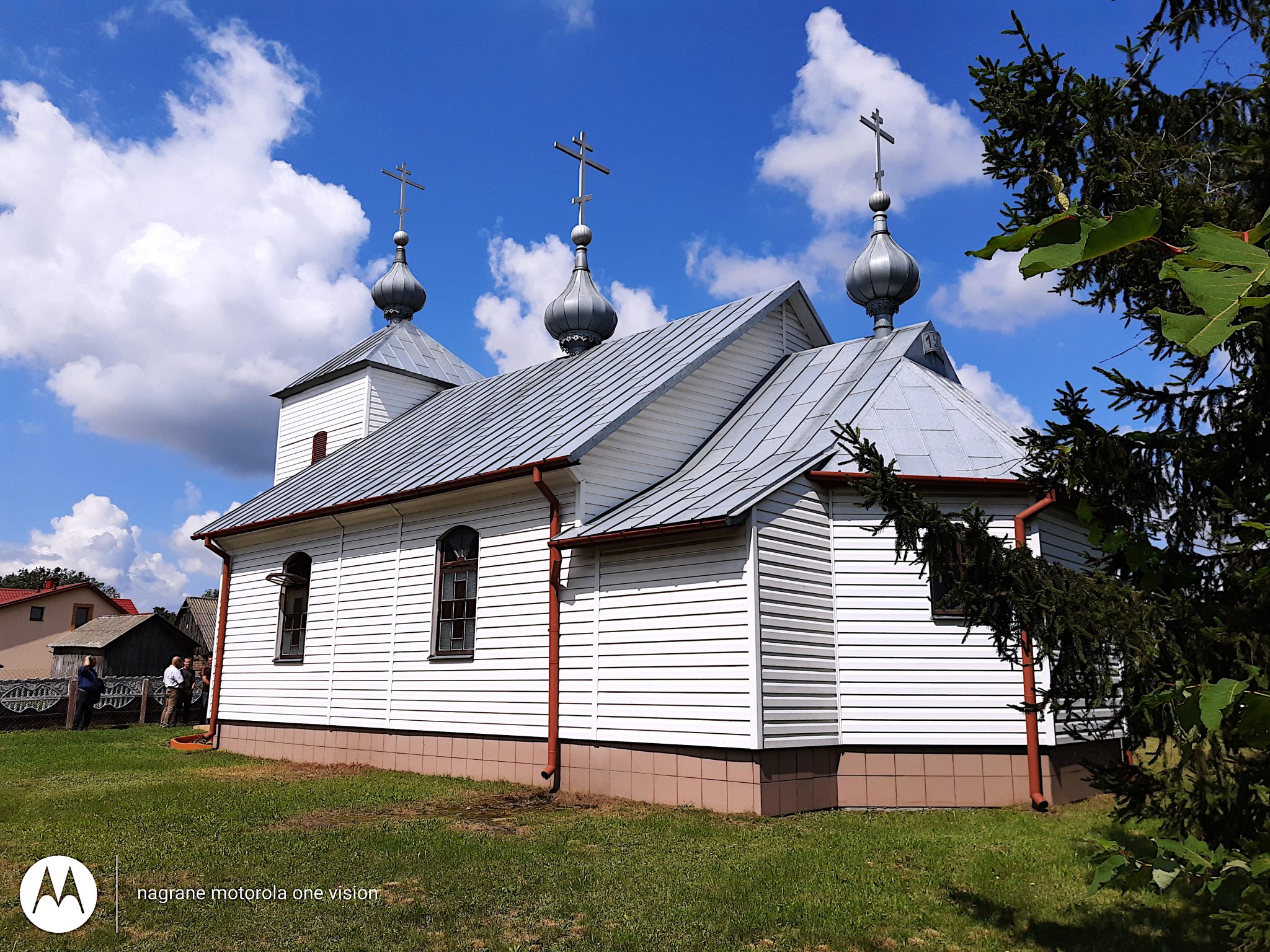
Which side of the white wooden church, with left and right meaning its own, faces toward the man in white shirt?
front

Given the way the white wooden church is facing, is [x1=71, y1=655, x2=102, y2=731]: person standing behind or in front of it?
in front

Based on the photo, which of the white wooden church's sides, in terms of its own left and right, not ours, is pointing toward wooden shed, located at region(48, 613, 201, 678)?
front

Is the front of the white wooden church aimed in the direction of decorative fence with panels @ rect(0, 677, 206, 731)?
yes

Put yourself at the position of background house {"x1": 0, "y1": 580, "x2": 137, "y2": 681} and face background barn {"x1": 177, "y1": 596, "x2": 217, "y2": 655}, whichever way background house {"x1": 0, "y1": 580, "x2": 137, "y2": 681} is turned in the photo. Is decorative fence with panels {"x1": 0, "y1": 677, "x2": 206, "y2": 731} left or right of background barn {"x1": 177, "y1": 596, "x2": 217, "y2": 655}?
right

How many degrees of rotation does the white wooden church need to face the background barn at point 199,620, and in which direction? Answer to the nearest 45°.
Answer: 0° — it already faces it

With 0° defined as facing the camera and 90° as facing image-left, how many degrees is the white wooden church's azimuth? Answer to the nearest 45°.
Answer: approximately 135°

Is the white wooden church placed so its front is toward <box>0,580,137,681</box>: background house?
yes

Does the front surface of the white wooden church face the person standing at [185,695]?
yes
